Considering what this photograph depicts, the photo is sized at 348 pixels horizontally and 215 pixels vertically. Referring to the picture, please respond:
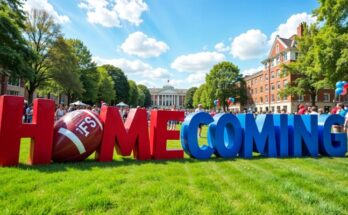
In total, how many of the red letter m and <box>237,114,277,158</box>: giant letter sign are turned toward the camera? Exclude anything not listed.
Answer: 2

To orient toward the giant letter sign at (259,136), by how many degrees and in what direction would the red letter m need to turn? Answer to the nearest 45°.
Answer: approximately 90° to its left

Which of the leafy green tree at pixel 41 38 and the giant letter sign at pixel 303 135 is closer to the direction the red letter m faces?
the giant letter sign

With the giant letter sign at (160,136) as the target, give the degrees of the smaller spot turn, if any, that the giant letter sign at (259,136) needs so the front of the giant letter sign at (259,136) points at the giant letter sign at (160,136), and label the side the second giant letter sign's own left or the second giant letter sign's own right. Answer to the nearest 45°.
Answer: approximately 45° to the second giant letter sign's own right

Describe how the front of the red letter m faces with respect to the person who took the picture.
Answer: facing the viewer

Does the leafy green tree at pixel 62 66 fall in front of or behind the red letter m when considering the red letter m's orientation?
behind

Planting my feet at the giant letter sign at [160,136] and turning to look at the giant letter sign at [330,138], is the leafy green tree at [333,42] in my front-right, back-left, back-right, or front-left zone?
front-left

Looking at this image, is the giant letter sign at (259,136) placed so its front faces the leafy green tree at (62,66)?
no

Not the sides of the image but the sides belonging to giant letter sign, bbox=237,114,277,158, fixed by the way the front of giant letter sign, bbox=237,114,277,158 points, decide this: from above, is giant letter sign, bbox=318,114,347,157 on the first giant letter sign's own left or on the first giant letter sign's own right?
on the first giant letter sign's own left

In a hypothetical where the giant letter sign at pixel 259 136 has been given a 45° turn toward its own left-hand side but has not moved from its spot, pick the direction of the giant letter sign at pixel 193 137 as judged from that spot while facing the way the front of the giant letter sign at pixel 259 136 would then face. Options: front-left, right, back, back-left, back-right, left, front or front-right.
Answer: right

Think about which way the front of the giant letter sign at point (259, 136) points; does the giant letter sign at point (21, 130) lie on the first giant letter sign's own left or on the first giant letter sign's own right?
on the first giant letter sign's own right

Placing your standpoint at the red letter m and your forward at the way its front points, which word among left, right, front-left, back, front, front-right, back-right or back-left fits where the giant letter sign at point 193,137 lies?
left
